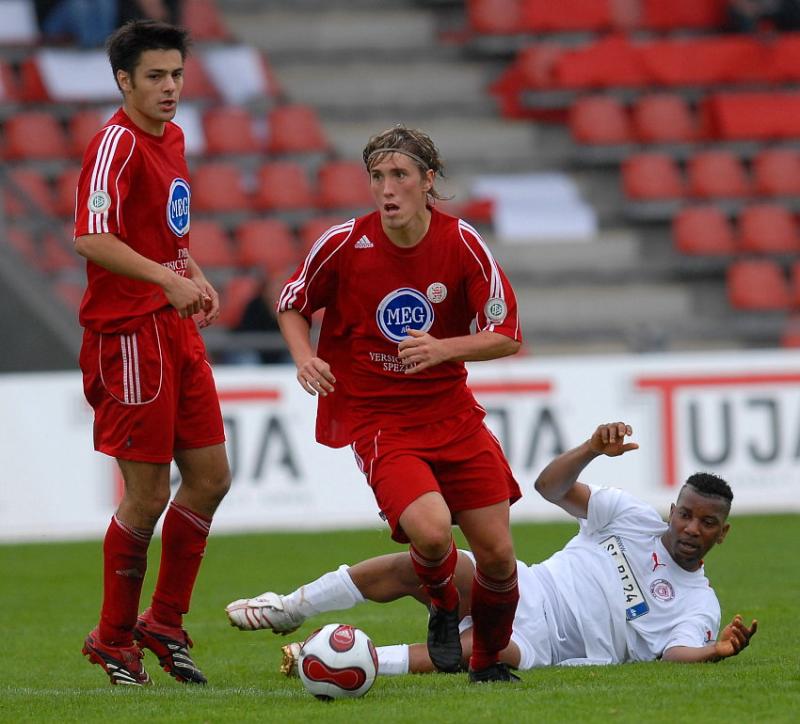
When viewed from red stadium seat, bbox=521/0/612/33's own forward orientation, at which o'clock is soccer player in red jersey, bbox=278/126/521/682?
The soccer player in red jersey is roughly at 12 o'clock from the red stadium seat.

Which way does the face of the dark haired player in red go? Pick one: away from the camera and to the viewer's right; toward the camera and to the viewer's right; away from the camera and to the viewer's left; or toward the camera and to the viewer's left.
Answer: toward the camera and to the viewer's right

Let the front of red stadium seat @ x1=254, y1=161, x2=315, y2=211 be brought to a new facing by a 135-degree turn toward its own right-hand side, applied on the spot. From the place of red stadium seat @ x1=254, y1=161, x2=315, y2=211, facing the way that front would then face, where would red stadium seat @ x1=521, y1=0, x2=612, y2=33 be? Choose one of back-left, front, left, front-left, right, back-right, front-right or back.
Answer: right

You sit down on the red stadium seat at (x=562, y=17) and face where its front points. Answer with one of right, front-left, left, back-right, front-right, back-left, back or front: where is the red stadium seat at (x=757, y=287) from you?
front-left

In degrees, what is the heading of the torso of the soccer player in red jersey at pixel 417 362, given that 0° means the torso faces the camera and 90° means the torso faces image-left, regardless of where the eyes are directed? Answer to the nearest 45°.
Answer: approximately 0°

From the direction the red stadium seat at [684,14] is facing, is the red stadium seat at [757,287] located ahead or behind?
ahead
